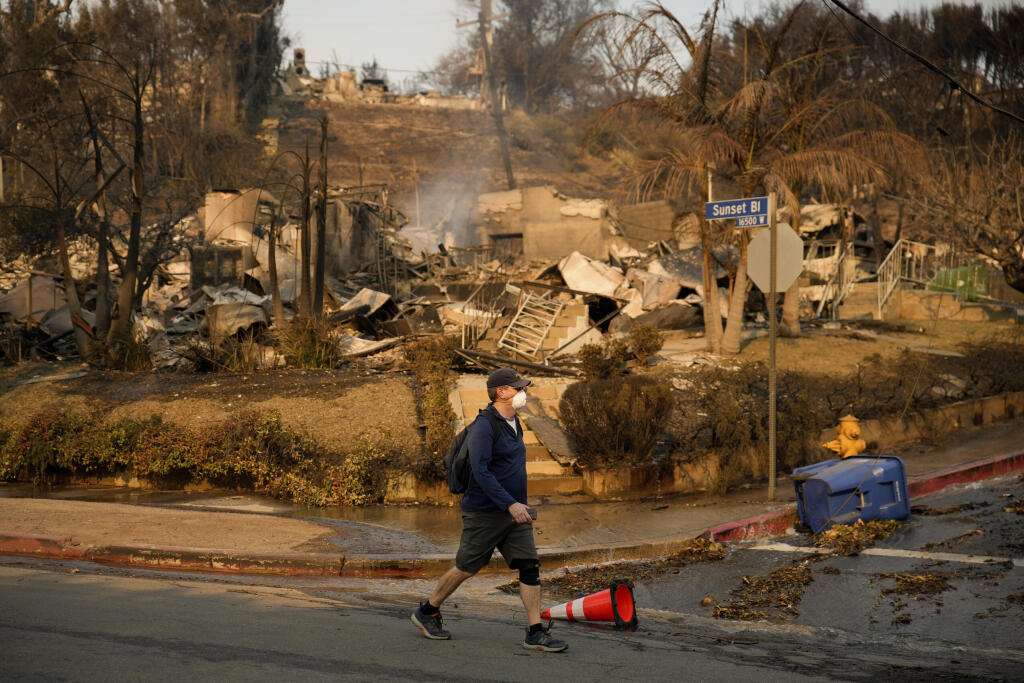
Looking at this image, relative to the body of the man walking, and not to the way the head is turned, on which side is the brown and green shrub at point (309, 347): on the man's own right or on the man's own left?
on the man's own left

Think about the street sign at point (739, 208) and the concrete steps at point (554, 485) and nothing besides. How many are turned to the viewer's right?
0

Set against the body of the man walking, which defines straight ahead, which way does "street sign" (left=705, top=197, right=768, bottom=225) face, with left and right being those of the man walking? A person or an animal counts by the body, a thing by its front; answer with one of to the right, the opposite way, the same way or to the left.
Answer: to the right

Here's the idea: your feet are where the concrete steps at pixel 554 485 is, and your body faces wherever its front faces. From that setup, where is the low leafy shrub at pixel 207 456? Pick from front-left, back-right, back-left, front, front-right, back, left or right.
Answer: right

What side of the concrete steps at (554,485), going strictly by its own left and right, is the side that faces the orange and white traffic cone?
front

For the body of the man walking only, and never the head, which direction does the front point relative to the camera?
to the viewer's right

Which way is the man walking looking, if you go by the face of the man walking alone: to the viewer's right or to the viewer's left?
to the viewer's right
